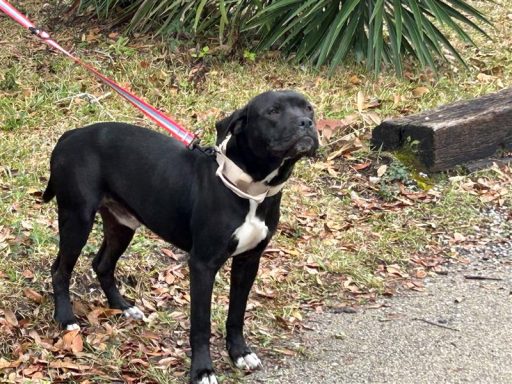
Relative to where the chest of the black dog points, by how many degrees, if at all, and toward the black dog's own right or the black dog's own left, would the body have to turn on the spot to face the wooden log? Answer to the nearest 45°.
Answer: approximately 90° to the black dog's own left

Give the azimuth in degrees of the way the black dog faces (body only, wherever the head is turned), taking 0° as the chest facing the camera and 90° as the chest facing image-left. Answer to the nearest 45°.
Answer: approximately 315°

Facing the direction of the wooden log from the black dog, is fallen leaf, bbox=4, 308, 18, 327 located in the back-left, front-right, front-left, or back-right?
back-left

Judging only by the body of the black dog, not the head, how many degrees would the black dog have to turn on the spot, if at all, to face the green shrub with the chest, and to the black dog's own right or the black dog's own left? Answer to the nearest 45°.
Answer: approximately 135° to the black dog's own left

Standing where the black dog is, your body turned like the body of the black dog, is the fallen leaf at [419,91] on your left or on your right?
on your left

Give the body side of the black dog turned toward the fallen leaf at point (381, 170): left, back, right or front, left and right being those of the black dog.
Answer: left
